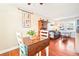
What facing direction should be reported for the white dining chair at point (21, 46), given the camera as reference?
facing to the right of the viewer
